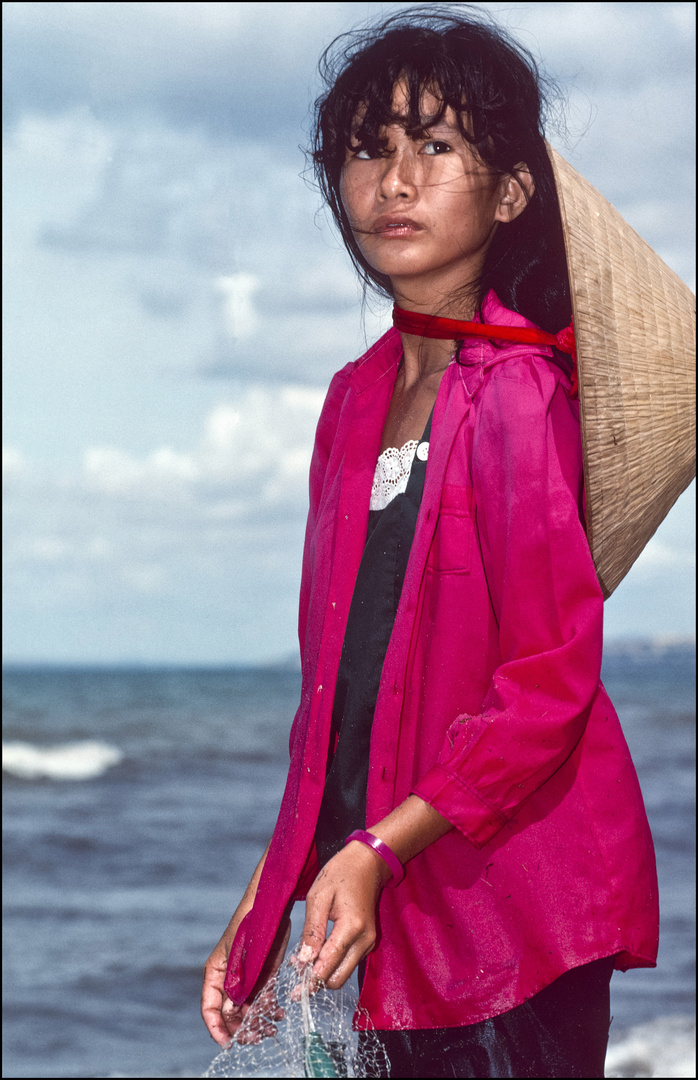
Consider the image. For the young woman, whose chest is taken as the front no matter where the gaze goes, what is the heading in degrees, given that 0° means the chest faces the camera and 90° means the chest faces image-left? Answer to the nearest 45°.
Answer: approximately 45°
